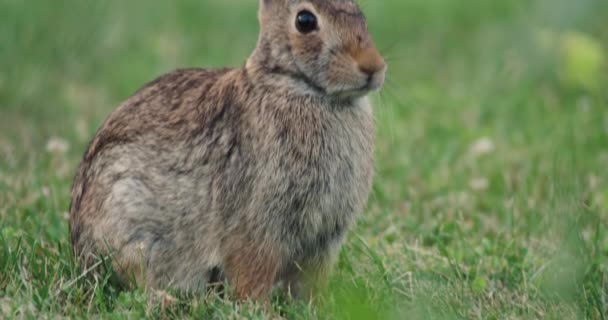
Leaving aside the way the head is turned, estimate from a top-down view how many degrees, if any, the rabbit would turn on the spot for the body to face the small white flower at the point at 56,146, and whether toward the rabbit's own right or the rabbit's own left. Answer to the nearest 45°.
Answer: approximately 180°

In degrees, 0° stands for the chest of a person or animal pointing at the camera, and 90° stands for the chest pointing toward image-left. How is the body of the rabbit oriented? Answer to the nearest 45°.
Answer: approximately 315°

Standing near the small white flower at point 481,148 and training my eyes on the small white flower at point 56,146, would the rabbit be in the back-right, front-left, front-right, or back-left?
front-left

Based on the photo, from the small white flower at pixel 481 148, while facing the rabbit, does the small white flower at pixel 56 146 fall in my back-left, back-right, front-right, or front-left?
front-right

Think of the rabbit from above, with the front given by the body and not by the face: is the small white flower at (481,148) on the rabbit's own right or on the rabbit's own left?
on the rabbit's own left

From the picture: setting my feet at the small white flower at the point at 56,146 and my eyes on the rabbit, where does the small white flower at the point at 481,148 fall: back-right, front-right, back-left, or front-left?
front-left
